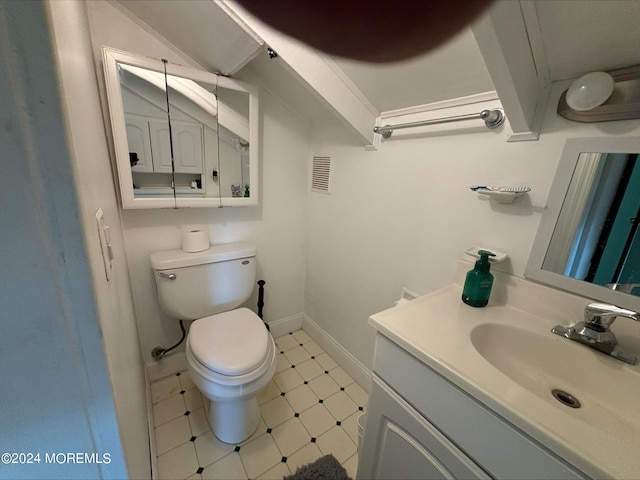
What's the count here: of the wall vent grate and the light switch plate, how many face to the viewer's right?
1

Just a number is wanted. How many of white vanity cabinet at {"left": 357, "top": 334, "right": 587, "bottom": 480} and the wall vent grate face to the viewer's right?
0

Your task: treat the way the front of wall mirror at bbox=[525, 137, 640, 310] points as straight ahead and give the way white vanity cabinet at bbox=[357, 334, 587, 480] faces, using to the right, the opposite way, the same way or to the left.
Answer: the same way

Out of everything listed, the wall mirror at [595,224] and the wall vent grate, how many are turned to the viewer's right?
0

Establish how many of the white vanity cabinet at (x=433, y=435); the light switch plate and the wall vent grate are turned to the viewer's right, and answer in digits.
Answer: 1

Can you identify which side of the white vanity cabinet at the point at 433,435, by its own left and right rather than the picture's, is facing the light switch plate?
front

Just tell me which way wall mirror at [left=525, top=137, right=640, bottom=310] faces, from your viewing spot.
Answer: facing the viewer and to the left of the viewer

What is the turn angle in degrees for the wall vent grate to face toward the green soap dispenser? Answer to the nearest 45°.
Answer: approximately 90° to its left

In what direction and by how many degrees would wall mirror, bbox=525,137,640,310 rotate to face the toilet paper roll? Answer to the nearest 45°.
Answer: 0° — it already faces it

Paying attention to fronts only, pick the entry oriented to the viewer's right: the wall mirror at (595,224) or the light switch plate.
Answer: the light switch plate

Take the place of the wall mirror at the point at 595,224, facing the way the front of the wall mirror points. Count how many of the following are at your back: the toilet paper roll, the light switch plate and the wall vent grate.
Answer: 0

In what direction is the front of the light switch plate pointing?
to the viewer's right
